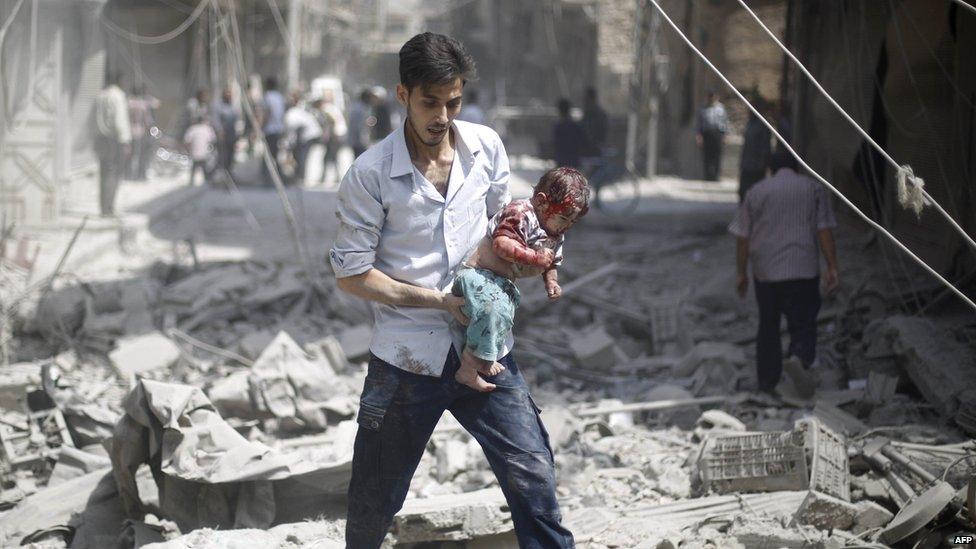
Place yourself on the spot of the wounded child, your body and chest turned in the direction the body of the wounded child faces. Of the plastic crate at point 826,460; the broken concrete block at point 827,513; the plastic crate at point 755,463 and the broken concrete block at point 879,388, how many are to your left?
4

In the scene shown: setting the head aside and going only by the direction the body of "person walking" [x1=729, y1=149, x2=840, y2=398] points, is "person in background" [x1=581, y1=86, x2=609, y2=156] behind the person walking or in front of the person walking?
in front

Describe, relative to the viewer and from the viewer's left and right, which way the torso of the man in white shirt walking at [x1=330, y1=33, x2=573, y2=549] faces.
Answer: facing the viewer and to the right of the viewer

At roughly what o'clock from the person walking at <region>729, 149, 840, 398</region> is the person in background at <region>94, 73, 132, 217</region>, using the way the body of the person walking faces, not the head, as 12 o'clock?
The person in background is roughly at 10 o'clock from the person walking.

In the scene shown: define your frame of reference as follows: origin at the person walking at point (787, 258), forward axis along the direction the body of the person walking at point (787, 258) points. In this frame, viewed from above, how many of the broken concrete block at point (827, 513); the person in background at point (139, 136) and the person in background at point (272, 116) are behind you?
1

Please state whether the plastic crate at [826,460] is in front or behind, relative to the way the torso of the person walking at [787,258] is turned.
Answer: behind

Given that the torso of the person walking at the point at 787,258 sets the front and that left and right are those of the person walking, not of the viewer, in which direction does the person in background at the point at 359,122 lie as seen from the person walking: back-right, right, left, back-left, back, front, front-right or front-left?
front-left

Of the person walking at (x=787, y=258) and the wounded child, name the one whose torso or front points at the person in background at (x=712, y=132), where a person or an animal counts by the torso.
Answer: the person walking

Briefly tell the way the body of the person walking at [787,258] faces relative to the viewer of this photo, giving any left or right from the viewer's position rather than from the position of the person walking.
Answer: facing away from the viewer

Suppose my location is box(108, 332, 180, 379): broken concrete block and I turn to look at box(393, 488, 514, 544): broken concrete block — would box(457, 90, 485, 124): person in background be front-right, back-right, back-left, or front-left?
back-left

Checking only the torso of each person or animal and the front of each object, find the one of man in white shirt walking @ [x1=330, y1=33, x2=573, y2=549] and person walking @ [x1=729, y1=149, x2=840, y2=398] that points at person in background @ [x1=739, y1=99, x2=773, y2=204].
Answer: the person walking
